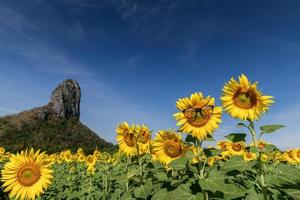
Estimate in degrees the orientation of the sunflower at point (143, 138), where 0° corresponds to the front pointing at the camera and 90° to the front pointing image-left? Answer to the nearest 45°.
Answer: approximately 315°

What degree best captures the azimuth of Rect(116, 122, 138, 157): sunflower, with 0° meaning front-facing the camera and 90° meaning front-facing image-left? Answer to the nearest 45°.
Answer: approximately 315°

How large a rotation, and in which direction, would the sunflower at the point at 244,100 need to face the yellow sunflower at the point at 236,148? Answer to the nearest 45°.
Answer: approximately 180°

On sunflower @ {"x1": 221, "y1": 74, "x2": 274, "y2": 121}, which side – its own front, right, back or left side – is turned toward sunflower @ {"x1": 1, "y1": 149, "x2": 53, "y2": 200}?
right

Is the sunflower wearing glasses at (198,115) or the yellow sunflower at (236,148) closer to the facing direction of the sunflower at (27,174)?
the sunflower wearing glasses

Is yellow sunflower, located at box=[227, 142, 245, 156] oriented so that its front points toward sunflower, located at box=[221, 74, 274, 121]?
yes

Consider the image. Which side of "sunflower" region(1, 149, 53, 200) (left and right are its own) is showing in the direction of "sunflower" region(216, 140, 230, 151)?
left
